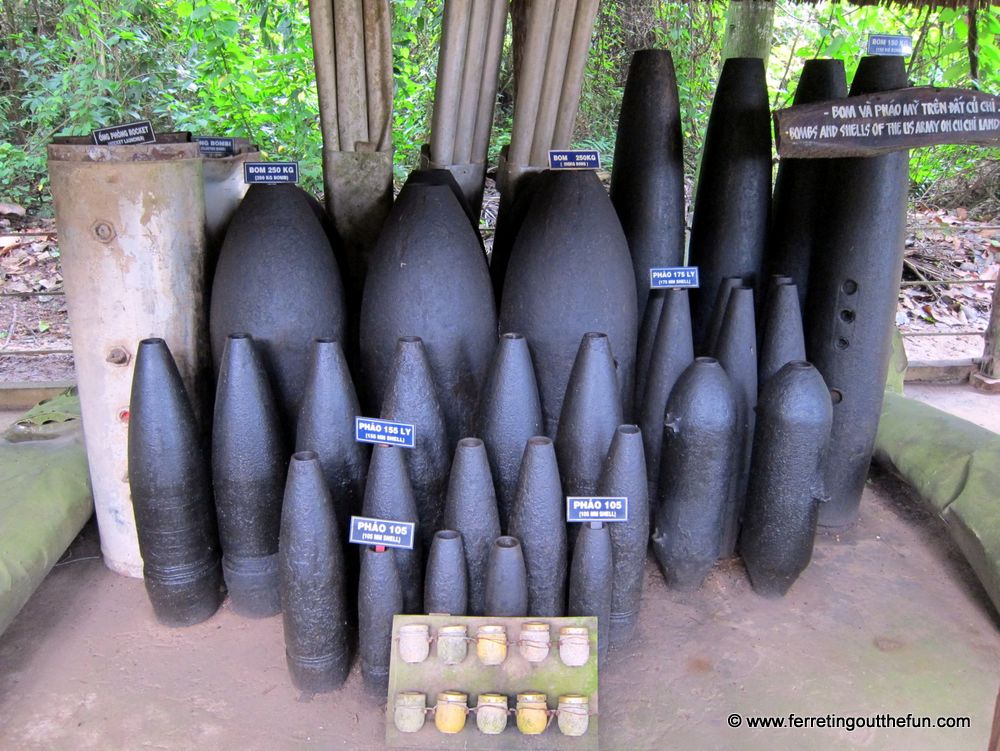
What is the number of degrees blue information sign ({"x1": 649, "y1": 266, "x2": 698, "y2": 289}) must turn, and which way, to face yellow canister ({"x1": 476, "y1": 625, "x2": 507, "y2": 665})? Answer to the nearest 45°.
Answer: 0° — it already faces it

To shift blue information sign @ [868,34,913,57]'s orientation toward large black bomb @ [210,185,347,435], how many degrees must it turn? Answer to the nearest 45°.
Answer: approximately 45° to its right

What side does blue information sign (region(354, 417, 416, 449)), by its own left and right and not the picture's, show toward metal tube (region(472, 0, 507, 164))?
back

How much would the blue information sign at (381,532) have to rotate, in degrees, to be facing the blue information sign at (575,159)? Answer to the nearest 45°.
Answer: approximately 135° to its left

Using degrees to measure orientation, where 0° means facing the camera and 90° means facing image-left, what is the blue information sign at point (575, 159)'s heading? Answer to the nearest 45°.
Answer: approximately 0°

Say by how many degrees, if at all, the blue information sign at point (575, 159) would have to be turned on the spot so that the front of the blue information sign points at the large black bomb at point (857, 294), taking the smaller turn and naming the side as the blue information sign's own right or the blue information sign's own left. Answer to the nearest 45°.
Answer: approximately 90° to the blue information sign's own left

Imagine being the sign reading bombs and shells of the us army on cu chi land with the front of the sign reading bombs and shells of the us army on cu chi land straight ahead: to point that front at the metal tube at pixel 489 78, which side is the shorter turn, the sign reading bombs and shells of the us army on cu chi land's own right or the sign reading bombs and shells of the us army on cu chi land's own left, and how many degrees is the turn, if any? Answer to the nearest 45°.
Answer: approximately 90° to the sign reading bombs and shells of the us army on cu chi land's own right
